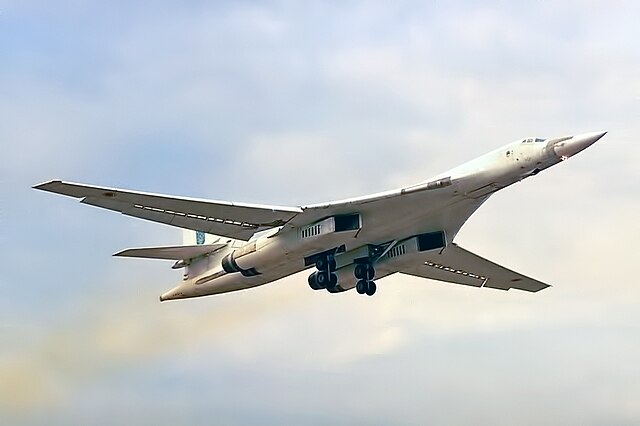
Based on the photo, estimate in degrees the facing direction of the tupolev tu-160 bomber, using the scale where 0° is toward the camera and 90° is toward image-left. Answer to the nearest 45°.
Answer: approximately 315°
